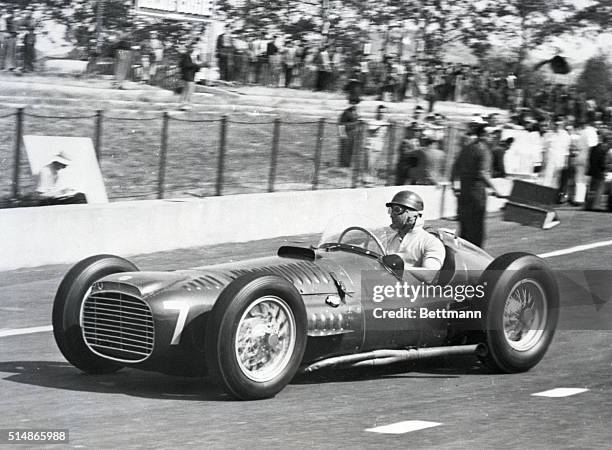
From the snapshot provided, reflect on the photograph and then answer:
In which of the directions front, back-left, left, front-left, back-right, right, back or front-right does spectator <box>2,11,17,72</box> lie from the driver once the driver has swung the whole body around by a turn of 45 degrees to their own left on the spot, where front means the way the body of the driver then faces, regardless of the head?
back-right

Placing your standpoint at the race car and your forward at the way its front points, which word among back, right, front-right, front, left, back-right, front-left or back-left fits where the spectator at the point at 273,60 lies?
back-right

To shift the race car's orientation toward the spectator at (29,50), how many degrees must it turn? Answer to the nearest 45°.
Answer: approximately 90° to its right

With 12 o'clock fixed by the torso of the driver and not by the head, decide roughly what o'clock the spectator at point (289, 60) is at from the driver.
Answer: The spectator is roughly at 4 o'clock from the driver.

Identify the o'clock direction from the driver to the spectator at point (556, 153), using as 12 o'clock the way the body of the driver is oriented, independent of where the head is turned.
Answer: The spectator is roughly at 5 o'clock from the driver.

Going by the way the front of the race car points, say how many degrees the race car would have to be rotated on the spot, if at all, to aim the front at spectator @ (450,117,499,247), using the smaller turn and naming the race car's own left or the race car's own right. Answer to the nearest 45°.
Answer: approximately 135° to the race car's own right

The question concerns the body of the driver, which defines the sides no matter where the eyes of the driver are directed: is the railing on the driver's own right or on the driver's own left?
on the driver's own right

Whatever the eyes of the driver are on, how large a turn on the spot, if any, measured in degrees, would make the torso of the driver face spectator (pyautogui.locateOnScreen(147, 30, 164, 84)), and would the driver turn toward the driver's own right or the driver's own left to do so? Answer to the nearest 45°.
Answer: approximately 90° to the driver's own right

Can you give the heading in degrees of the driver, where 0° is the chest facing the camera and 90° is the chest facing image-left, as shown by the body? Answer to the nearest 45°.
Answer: approximately 45°

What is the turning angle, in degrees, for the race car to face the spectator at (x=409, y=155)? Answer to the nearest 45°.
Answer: approximately 135° to its right

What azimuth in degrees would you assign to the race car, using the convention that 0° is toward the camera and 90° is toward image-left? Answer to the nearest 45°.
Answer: approximately 45°

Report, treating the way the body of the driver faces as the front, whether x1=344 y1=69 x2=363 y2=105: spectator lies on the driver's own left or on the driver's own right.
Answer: on the driver's own right

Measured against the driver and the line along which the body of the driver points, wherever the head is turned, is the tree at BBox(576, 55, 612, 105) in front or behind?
behind

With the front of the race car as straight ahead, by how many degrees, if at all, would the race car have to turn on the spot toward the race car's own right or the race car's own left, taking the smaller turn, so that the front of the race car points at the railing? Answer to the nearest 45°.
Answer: approximately 135° to the race car's own right

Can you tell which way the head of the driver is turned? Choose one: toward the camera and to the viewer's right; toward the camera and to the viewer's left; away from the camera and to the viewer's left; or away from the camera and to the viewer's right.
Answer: toward the camera and to the viewer's left
